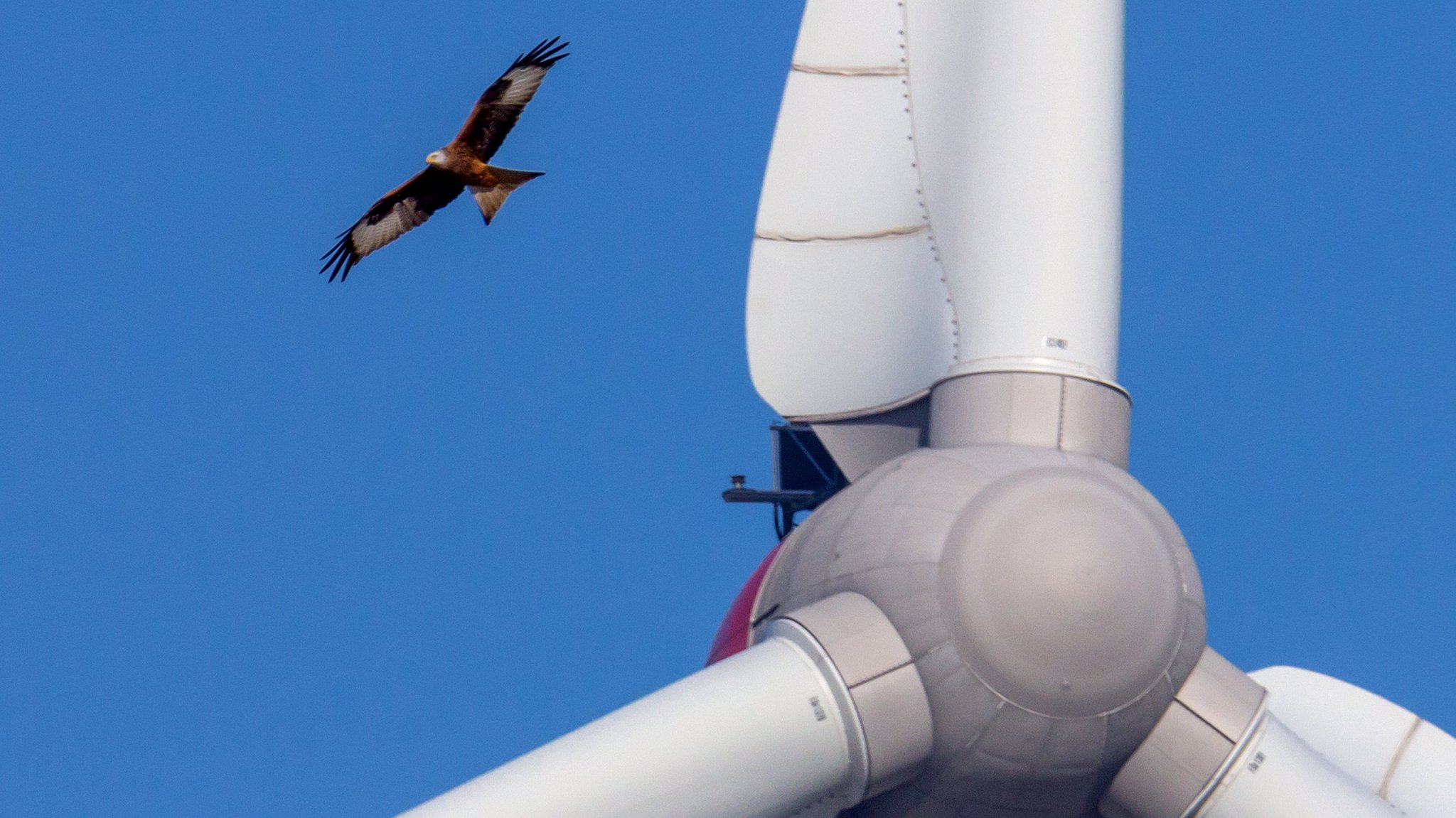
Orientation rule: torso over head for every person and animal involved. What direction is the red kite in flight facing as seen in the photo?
to the viewer's left

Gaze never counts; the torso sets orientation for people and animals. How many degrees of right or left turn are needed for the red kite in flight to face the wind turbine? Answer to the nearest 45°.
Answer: approximately 135° to its left

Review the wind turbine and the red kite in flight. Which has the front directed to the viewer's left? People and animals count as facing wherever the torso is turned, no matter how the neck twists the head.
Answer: the red kite in flight

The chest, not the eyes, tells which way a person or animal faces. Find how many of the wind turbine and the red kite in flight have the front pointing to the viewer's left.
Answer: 1

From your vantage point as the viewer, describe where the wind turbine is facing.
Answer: facing the viewer and to the right of the viewer
